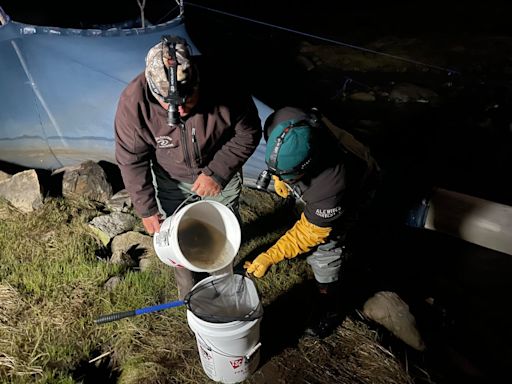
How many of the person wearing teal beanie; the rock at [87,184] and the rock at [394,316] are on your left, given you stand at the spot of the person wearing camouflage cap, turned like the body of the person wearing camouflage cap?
2

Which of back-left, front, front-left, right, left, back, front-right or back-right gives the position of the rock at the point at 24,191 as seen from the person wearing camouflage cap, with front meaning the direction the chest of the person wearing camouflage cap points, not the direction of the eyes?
back-right

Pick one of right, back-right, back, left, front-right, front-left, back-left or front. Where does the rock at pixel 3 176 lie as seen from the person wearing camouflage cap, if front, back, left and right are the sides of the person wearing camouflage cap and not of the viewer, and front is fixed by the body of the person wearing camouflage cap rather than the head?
back-right

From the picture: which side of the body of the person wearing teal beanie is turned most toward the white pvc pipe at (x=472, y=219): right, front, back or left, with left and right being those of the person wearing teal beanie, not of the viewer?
back

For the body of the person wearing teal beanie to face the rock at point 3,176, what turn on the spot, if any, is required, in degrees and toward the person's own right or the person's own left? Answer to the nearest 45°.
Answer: approximately 45° to the person's own right

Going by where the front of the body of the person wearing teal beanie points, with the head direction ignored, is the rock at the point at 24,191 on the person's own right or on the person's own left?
on the person's own right

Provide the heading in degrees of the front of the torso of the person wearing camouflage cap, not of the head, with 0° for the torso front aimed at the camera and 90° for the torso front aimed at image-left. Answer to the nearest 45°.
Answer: approximately 0°

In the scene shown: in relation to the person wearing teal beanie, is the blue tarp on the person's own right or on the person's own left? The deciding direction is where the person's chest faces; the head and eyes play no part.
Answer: on the person's own right

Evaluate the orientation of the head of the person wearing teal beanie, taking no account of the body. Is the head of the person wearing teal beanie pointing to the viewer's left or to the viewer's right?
to the viewer's left

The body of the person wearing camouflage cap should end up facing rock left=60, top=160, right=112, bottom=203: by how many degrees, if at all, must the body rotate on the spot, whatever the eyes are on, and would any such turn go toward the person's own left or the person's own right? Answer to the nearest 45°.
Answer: approximately 135° to the person's own right

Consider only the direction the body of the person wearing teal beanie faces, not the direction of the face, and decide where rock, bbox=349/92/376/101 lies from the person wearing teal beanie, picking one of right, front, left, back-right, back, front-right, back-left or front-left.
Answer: back-right

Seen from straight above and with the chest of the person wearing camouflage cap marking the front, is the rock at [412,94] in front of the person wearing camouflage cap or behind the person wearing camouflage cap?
behind
